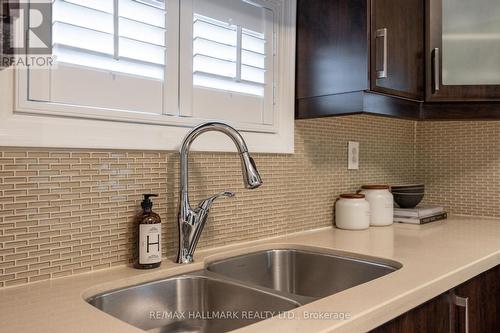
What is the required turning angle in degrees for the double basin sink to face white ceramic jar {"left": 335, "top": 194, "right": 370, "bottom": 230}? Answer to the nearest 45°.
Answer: approximately 90° to its left

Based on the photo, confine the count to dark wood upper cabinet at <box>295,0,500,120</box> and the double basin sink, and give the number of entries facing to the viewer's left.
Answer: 0

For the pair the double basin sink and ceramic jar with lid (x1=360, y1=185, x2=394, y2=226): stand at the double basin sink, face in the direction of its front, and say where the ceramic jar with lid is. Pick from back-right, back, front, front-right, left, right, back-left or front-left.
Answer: left

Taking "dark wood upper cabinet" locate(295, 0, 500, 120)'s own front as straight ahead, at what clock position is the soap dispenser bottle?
The soap dispenser bottle is roughly at 3 o'clock from the dark wood upper cabinet.

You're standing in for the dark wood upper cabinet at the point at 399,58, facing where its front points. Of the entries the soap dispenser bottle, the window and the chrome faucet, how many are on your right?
3

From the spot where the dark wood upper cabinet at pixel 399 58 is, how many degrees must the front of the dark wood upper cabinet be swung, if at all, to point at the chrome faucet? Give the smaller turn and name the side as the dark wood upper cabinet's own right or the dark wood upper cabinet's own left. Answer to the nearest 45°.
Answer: approximately 90° to the dark wood upper cabinet's own right

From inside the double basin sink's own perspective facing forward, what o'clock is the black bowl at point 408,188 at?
The black bowl is roughly at 9 o'clock from the double basin sink.

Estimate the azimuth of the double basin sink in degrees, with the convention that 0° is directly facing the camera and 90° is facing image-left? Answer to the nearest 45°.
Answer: approximately 315°

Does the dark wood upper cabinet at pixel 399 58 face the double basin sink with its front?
no

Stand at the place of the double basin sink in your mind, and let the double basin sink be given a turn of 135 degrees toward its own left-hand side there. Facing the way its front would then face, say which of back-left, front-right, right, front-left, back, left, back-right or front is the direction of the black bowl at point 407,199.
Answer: front-right

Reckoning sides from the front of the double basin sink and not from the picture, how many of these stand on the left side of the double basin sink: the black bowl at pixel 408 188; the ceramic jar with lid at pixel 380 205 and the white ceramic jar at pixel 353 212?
3

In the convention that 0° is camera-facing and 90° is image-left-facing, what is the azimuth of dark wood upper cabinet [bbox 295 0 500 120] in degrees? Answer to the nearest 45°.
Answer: approximately 315°

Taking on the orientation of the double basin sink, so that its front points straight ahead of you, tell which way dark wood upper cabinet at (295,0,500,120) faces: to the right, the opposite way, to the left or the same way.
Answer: the same way

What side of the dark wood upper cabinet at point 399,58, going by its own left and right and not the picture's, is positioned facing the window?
right
